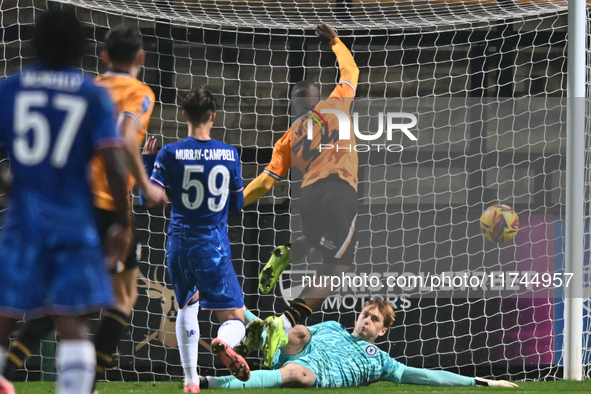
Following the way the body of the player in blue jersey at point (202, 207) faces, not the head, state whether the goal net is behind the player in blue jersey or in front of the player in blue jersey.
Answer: in front

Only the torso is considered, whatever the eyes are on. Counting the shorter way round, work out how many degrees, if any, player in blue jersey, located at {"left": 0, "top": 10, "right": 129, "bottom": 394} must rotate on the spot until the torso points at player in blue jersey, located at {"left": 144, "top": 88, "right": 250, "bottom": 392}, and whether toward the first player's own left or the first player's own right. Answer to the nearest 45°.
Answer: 0° — they already face them

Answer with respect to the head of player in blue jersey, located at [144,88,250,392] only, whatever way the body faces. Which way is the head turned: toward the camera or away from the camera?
away from the camera

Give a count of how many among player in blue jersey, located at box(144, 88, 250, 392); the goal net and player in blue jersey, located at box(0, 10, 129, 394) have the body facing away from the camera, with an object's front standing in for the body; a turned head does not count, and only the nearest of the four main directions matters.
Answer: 2

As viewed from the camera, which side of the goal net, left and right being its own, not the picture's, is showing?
front

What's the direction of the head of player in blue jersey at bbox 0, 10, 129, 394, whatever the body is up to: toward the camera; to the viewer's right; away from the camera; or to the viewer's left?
away from the camera

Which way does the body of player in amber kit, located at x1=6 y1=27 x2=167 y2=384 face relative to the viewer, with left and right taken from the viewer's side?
facing away from the viewer and to the right of the viewer

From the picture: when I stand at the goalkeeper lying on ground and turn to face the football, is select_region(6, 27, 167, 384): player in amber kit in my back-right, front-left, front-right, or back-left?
back-right

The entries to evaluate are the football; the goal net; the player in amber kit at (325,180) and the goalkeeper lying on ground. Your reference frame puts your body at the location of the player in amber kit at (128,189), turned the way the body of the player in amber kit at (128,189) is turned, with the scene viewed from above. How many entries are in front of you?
4

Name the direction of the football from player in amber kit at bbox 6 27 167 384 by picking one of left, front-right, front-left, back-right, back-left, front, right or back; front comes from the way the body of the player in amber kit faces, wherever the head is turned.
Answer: front

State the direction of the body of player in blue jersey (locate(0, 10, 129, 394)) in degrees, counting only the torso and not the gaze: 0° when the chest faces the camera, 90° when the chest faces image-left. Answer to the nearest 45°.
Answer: approximately 180°

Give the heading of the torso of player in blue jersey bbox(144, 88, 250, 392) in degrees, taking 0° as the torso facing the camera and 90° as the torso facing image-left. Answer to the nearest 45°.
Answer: approximately 180°
